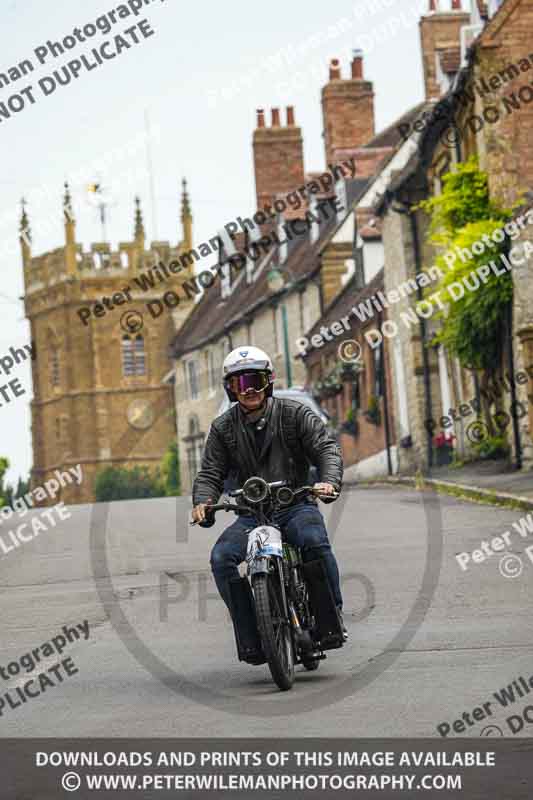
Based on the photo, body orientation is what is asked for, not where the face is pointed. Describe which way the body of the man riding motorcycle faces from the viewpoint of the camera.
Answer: toward the camera

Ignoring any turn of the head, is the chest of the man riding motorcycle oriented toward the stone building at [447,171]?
no

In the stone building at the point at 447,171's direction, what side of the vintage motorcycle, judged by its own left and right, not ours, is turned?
back

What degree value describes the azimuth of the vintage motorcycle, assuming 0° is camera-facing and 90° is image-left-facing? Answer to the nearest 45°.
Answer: approximately 0°

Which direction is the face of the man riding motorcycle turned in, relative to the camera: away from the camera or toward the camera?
toward the camera
